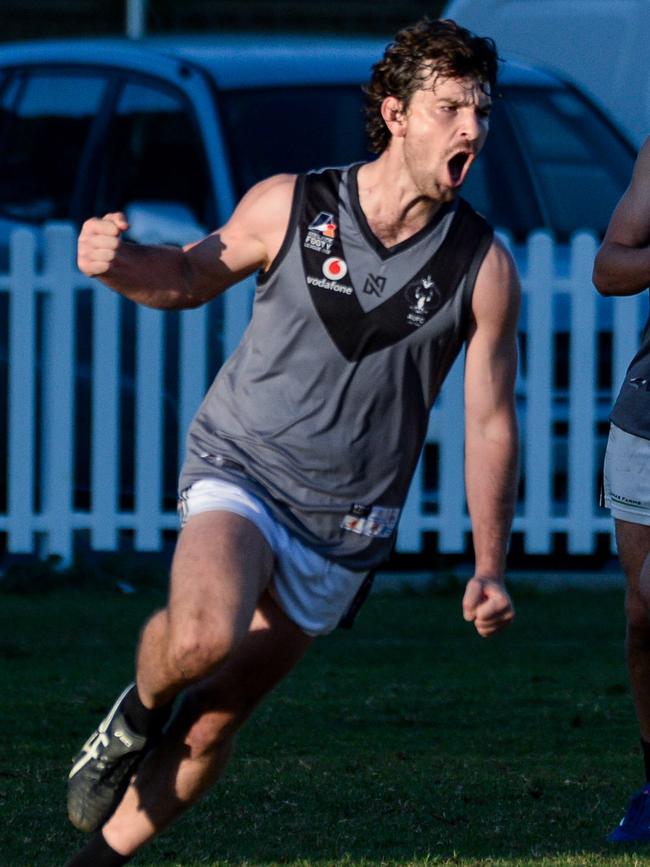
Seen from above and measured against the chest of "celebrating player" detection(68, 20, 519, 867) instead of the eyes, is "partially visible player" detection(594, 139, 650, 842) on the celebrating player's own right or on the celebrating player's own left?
on the celebrating player's own left

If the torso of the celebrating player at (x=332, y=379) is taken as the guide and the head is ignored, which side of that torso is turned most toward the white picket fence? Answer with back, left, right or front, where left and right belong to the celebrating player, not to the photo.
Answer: back

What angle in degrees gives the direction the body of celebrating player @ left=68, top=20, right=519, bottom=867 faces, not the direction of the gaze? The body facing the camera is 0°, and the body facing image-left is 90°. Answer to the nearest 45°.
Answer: approximately 0°
